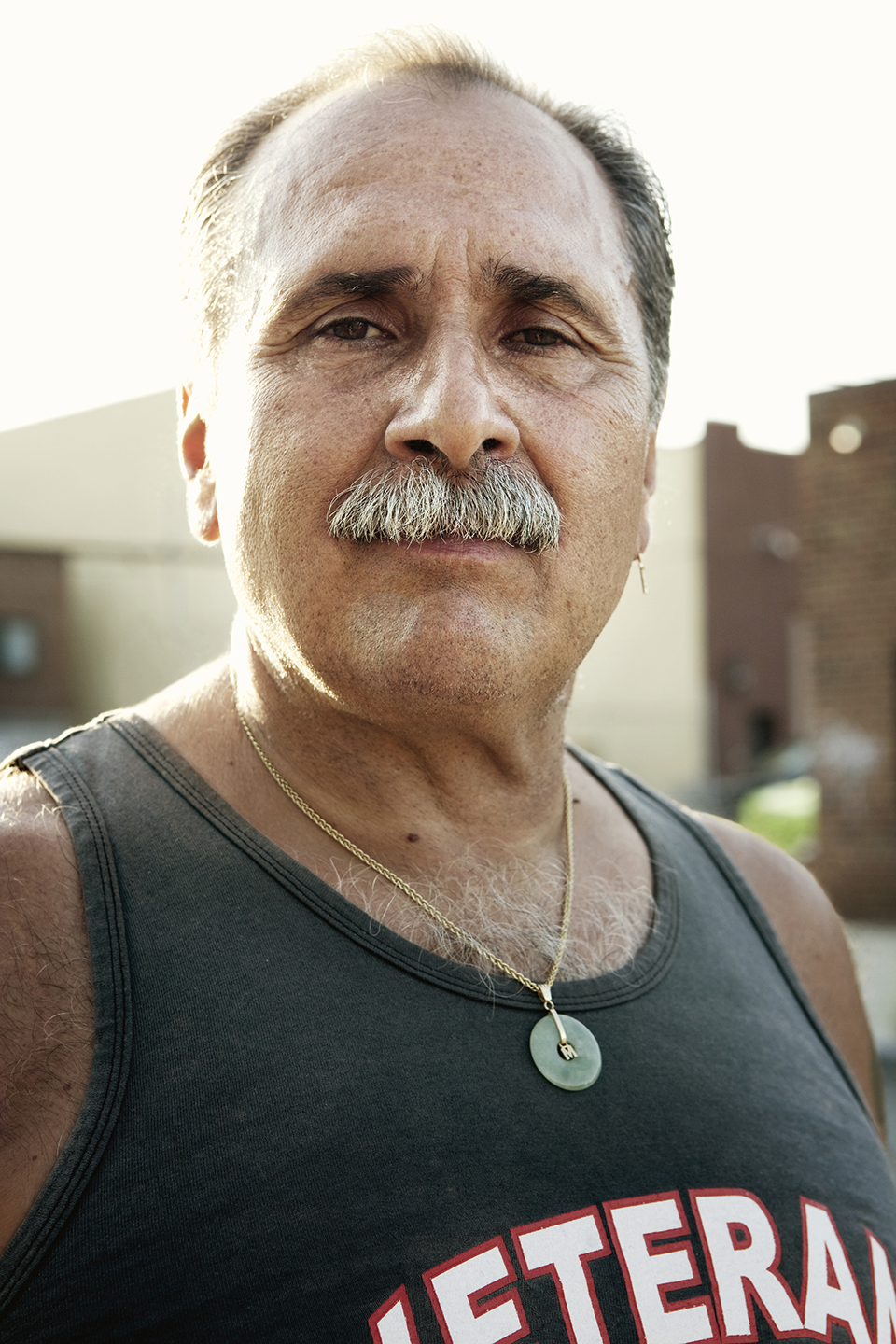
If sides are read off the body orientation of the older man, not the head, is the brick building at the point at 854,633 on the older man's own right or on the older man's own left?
on the older man's own left

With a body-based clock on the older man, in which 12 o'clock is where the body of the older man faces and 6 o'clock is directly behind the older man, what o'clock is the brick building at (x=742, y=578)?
The brick building is roughly at 8 o'clock from the older man.

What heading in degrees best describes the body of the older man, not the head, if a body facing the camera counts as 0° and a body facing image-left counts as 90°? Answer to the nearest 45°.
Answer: approximately 315°

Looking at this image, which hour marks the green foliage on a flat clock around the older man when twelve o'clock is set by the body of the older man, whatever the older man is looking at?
The green foliage is roughly at 8 o'clock from the older man.
